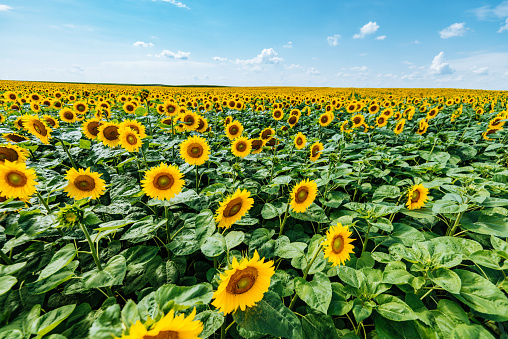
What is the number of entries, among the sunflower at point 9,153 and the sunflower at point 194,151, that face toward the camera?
2

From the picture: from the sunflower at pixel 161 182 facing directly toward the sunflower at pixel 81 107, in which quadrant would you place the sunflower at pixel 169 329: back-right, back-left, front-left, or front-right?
back-left

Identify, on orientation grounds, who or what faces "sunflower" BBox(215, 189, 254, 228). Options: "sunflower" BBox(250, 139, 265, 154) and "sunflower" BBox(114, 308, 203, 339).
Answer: "sunflower" BBox(250, 139, 265, 154)

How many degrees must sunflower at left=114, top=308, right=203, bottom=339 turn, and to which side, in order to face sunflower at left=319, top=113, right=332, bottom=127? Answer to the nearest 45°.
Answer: approximately 135° to its left

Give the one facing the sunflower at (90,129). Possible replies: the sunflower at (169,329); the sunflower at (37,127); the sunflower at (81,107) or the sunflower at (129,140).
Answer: the sunflower at (81,107)

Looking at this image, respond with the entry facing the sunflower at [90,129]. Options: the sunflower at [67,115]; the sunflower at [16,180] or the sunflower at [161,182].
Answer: the sunflower at [67,115]

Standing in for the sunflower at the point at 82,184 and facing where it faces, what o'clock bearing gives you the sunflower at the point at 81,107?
the sunflower at the point at 81,107 is roughly at 6 o'clock from the sunflower at the point at 82,184.

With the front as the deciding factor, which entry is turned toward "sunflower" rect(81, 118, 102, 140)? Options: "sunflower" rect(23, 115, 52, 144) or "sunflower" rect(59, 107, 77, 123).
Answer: "sunflower" rect(59, 107, 77, 123)

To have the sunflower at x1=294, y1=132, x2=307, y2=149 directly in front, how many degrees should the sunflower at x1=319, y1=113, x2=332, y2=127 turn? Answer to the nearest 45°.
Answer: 0° — it already faces it

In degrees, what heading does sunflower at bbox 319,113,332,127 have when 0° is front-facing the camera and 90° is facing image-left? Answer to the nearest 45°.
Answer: approximately 0°
